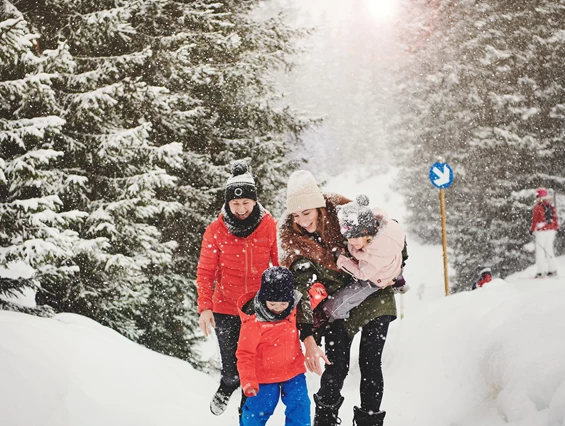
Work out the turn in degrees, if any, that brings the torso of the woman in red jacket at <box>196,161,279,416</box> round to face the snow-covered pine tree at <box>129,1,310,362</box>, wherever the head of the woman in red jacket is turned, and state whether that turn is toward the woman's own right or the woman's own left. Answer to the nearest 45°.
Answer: approximately 180°

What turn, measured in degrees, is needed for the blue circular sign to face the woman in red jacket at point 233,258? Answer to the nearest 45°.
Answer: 0° — it already faces them

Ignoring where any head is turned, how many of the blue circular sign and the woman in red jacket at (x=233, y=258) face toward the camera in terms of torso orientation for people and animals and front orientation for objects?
2

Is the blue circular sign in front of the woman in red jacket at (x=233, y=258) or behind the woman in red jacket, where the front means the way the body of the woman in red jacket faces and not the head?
behind

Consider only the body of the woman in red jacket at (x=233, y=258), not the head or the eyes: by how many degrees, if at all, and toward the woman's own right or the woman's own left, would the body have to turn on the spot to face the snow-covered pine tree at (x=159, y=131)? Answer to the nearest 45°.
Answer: approximately 180°

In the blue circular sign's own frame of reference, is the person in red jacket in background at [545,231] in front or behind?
behind

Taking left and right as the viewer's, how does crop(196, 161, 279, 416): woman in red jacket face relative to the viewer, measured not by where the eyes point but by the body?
facing the viewer
